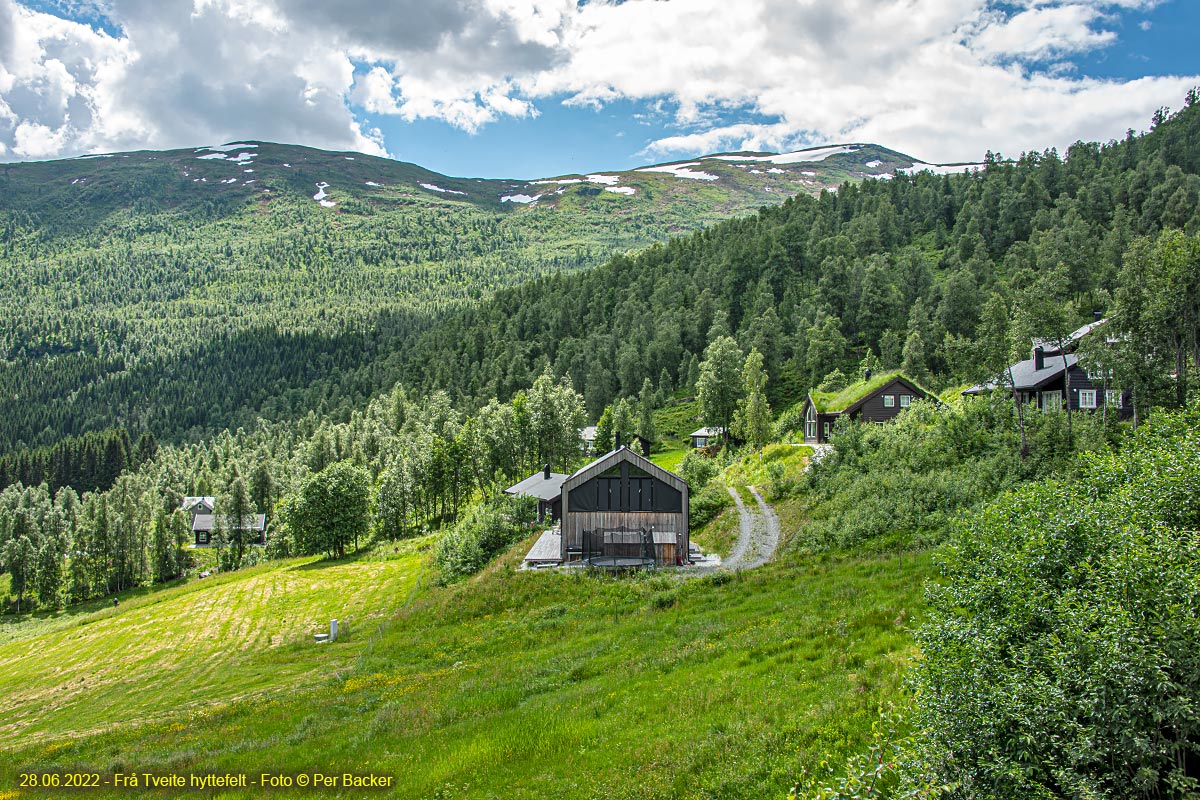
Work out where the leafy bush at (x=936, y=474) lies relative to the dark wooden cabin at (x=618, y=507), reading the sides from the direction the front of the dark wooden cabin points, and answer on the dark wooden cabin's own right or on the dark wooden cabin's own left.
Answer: on the dark wooden cabin's own left

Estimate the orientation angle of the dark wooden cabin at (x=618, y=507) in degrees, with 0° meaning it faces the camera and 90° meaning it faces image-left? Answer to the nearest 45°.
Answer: approximately 0°

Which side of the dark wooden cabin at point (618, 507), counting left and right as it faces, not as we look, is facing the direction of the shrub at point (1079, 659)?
front

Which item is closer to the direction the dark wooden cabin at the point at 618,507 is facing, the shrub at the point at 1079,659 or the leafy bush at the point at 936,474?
the shrub
